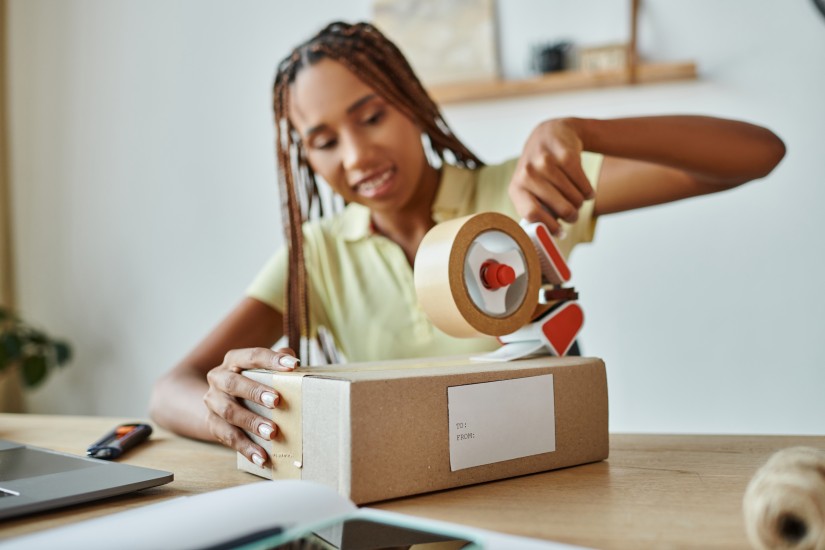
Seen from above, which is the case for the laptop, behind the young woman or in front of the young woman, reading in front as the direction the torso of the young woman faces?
in front

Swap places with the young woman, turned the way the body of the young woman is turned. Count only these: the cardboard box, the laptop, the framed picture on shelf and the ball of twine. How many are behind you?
1

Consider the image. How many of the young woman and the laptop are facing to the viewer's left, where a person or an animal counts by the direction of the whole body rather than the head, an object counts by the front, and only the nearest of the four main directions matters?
0

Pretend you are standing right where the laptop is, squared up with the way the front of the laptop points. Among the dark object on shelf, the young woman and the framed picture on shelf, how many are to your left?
3

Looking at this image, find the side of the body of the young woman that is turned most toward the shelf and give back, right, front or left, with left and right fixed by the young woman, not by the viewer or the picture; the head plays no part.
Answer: back

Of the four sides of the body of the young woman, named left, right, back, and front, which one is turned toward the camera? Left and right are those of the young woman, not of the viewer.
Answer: front
